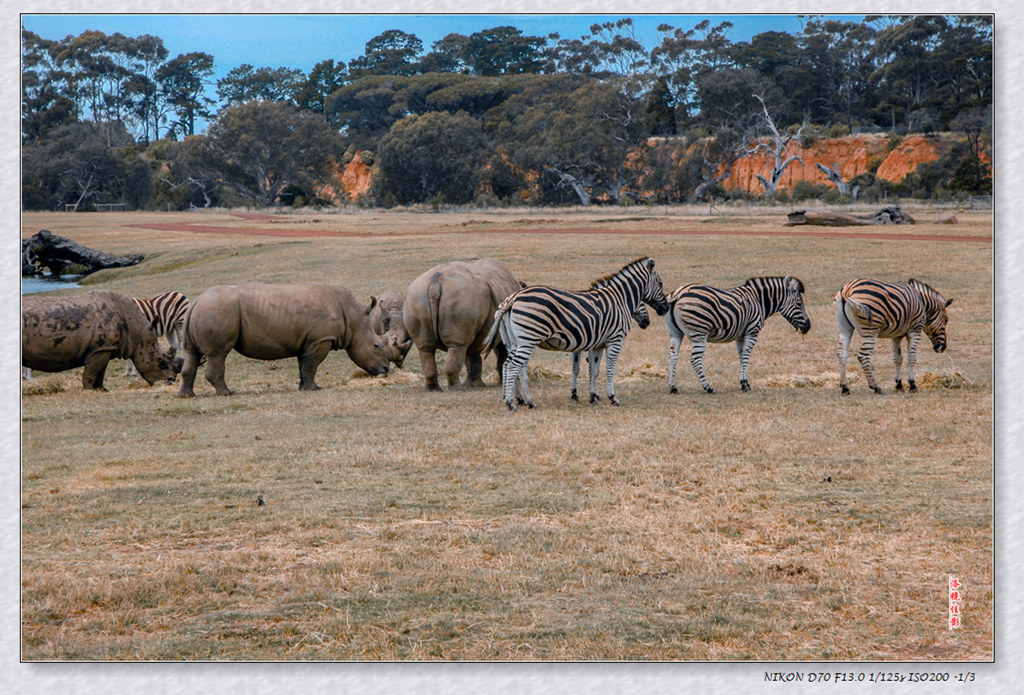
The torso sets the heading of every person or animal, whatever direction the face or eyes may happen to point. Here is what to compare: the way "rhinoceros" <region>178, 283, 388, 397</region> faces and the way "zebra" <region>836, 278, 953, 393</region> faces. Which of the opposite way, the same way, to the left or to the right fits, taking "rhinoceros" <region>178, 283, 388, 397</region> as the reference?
the same way

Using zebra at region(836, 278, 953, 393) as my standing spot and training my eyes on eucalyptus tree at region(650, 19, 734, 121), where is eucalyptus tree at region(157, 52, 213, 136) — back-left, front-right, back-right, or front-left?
front-left

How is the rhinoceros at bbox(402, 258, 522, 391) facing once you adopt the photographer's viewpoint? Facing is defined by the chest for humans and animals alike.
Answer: facing away from the viewer and to the right of the viewer

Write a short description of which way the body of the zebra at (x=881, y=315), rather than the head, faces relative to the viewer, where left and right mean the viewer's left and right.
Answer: facing away from the viewer and to the right of the viewer

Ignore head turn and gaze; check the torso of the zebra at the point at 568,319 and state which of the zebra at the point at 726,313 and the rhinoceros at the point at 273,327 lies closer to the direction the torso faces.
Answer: the zebra

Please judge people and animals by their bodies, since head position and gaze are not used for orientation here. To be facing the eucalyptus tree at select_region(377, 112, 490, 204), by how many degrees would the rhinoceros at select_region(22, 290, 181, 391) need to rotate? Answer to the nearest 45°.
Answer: approximately 45° to its left

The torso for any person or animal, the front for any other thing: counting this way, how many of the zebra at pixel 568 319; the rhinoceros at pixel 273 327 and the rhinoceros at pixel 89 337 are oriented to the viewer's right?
3

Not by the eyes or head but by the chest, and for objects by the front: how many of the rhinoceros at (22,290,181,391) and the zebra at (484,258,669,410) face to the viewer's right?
2

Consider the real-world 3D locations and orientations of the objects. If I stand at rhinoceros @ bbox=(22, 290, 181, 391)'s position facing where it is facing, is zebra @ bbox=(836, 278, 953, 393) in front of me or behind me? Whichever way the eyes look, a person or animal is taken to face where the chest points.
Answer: in front

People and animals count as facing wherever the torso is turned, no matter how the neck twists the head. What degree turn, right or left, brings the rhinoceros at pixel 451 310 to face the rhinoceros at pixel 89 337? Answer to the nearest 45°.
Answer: approximately 135° to its left

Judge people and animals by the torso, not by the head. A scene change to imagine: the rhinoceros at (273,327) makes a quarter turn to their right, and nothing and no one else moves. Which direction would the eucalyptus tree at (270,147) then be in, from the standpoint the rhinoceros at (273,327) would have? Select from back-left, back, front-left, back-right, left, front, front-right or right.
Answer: back

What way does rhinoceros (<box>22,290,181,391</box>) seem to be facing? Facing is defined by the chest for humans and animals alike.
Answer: to the viewer's right

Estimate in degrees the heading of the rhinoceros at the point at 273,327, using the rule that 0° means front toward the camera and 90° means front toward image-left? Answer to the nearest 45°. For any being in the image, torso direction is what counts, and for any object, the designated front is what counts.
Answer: approximately 270°

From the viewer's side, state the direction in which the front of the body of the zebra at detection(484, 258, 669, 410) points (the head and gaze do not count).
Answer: to the viewer's right
